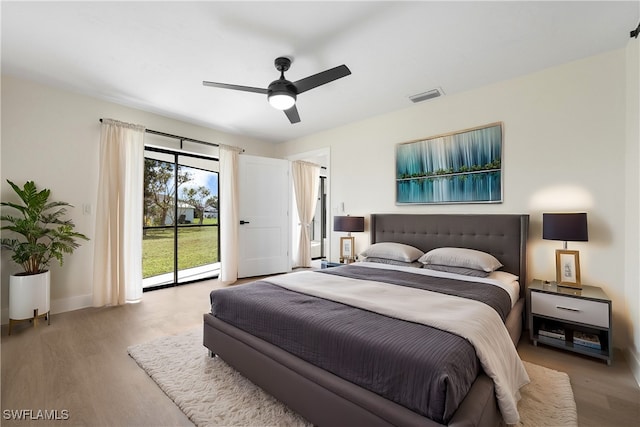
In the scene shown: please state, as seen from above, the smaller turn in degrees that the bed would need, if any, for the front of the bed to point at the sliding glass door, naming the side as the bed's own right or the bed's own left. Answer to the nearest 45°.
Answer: approximately 90° to the bed's own right

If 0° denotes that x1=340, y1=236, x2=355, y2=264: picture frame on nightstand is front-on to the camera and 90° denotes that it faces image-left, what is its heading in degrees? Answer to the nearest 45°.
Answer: approximately 45°

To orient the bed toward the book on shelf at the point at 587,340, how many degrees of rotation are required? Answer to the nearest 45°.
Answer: approximately 180°

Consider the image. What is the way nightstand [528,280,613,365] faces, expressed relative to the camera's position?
facing the viewer and to the left of the viewer

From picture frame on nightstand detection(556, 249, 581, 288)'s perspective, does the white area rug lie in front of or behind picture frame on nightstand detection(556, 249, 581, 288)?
in front

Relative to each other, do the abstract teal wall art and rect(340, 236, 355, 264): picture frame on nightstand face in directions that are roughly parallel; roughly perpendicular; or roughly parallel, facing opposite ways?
roughly parallel

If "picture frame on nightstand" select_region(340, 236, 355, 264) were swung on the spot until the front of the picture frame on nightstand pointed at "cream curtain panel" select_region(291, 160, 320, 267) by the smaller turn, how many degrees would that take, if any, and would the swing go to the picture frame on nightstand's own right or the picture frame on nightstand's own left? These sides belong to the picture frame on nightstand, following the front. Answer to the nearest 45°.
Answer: approximately 90° to the picture frame on nightstand's own right

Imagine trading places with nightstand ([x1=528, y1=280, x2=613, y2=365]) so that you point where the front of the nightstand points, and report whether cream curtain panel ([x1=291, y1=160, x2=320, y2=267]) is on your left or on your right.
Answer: on your right

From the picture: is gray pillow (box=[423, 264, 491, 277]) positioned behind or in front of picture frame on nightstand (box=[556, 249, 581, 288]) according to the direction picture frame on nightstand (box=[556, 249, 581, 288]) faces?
in front

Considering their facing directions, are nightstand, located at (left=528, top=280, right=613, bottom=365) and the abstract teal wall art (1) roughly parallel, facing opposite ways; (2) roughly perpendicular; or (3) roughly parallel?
roughly parallel

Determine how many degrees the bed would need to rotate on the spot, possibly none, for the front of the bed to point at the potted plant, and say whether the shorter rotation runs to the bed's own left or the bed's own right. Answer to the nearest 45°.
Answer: approximately 45° to the bed's own right
